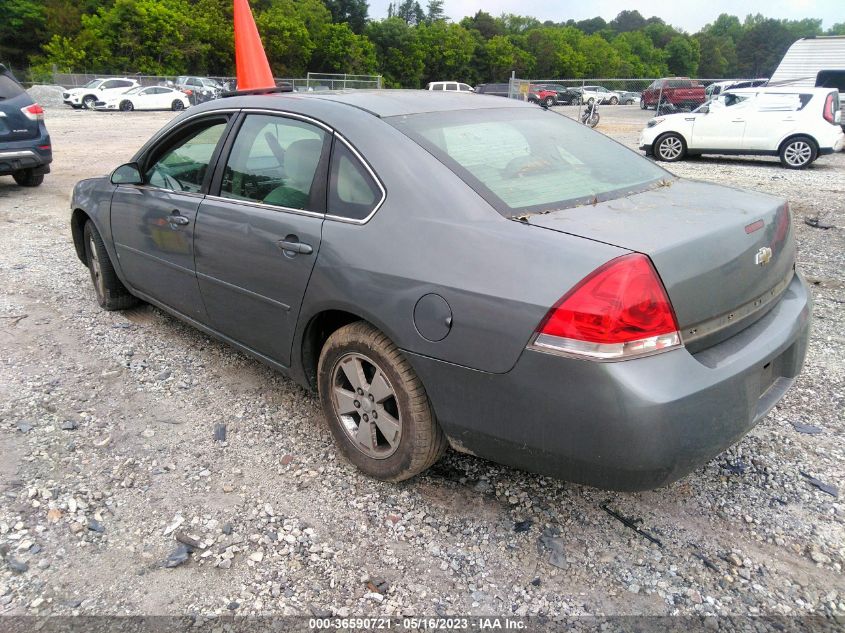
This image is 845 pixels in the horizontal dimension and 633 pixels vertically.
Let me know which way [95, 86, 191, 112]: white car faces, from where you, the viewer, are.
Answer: facing to the left of the viewer

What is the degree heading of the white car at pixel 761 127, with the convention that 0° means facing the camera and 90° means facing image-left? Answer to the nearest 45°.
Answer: approximately 90°

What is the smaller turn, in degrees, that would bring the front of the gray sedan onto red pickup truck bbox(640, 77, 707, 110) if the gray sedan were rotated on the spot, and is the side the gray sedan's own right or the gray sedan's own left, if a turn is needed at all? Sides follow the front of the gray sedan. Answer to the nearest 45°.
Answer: approximately 45° to the gray sedan's own right

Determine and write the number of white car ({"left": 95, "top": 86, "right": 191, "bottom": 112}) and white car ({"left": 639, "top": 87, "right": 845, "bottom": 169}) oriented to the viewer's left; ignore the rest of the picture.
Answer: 2

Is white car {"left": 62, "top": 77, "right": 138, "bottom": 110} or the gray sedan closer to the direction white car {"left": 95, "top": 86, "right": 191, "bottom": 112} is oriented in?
the white car

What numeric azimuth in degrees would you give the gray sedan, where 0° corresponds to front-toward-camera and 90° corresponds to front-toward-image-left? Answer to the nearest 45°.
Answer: approximately 135°

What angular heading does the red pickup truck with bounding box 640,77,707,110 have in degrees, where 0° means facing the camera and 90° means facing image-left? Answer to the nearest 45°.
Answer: approximately 45°
